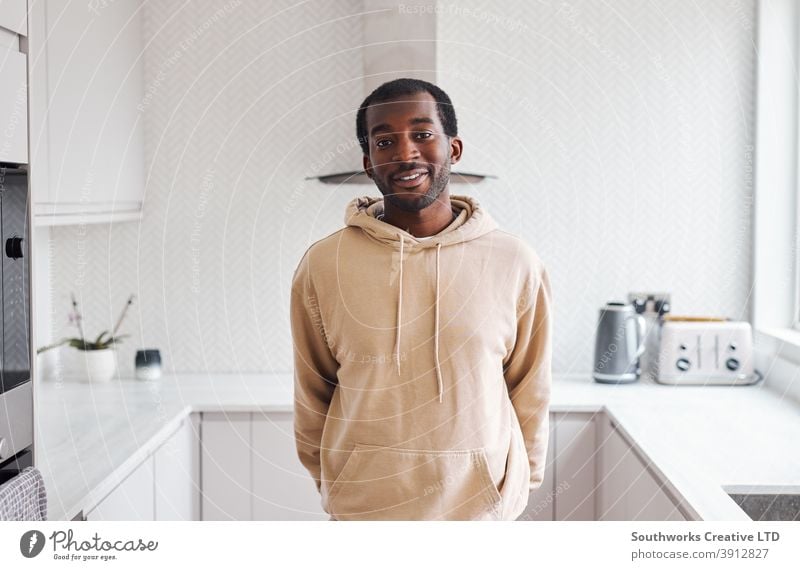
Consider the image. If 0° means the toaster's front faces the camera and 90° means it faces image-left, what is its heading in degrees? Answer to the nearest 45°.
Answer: approximately 0°

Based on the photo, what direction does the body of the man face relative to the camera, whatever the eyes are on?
toward the camera

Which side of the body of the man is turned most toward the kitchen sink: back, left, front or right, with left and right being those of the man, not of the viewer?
left

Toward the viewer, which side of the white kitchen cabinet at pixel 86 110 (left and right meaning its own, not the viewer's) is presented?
front

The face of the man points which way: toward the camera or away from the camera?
toward the camera

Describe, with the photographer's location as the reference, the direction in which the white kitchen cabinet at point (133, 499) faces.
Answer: facing to the right of the viewer

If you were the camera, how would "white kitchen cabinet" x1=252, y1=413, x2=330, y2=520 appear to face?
facing the viewer

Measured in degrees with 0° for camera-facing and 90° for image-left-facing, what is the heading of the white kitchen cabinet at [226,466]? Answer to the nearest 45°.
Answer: approximately 0°

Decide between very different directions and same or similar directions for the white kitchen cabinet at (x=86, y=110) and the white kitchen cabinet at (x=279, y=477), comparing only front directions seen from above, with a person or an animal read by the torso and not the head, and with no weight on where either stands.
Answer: same or similar directions

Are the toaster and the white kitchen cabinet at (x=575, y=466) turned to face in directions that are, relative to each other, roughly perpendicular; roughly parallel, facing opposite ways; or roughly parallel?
roughly parallel
